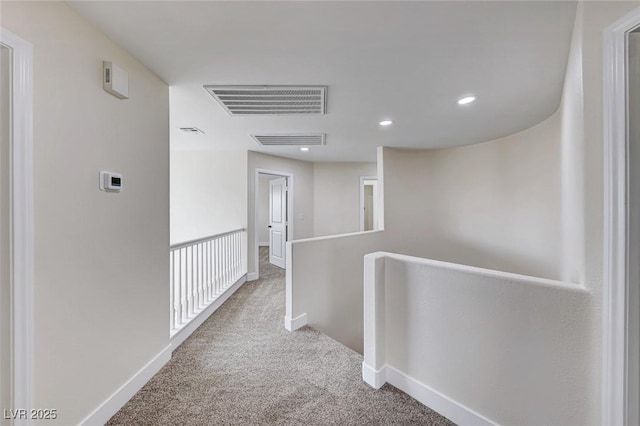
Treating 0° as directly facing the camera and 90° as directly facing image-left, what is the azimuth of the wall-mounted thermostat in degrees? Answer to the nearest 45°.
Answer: approximately 315°

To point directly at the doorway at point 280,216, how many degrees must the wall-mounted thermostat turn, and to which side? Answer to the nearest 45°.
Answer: approximately 90° to its left

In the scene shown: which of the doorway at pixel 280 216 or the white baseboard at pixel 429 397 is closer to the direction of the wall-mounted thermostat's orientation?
the white baseboard

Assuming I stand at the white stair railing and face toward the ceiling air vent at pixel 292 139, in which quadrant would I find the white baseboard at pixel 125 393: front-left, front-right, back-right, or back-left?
back-right

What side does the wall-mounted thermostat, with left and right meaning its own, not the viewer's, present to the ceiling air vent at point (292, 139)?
left

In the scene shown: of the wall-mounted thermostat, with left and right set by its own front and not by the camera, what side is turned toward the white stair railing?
left

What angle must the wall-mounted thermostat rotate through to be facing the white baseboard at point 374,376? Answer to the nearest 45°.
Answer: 0° — it already faces it

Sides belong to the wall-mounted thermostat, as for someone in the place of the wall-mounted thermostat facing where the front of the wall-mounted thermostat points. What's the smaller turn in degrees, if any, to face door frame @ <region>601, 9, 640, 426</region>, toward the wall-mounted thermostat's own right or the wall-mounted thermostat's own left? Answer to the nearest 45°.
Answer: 0° — it already faces it

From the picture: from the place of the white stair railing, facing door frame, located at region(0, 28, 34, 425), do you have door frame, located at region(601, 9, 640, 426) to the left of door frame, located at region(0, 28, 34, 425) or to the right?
left

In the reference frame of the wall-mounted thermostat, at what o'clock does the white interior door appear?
The white interior door is roughly at 9 o'clock from the wall-mounted thermostat.
